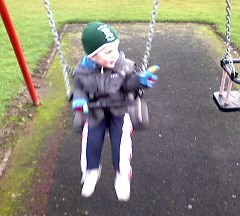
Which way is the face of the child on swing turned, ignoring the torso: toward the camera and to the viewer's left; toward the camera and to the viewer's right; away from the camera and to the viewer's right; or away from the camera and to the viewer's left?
toward the camera and to the viewer's right

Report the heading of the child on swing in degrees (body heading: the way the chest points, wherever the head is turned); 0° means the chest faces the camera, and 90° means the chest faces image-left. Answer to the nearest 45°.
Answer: approximately 0°
